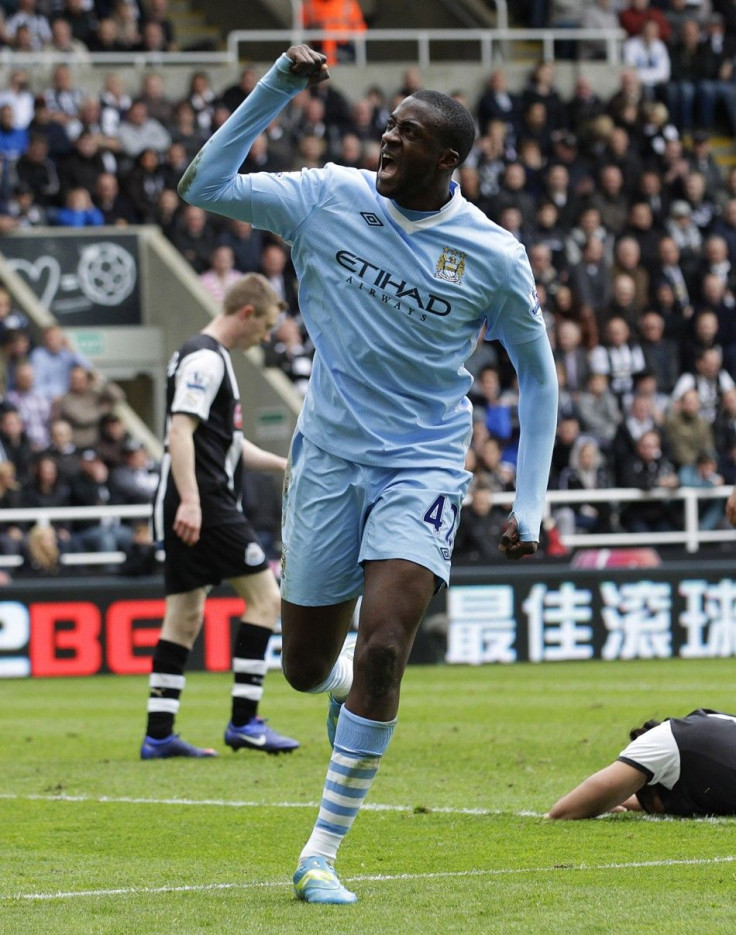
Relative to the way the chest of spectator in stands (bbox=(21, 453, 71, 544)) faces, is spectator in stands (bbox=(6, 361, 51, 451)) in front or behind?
behind

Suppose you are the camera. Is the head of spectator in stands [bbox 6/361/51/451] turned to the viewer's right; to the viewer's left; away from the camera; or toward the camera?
toward the camera

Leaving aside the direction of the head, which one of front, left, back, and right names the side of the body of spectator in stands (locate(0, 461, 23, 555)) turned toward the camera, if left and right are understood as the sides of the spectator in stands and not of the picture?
front

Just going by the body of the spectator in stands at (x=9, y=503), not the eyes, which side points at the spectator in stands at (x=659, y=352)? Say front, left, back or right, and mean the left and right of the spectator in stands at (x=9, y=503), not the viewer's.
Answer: left

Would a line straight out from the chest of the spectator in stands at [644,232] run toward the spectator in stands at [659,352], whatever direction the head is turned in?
yes

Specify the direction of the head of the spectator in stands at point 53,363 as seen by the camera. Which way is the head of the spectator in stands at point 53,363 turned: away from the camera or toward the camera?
toward the camera

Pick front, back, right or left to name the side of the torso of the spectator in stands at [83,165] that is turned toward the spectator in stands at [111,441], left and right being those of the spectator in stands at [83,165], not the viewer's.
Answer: front

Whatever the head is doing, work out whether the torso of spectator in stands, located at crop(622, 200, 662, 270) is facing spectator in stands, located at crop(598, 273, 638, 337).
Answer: yes

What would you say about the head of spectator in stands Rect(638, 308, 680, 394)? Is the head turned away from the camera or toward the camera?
toward the camera

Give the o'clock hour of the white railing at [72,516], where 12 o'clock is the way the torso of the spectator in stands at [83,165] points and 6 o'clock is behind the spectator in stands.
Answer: The white railing is roughly at 12 o'clock from the spectator in stands.

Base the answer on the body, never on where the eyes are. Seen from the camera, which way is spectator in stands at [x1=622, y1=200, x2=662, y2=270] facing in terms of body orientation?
toward the camera

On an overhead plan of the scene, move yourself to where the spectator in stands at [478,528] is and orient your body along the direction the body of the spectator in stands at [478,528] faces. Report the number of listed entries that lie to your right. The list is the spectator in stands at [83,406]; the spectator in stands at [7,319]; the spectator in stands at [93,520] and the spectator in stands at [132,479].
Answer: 4

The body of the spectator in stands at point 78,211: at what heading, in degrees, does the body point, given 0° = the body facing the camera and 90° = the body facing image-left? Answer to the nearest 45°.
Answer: approximately 0°

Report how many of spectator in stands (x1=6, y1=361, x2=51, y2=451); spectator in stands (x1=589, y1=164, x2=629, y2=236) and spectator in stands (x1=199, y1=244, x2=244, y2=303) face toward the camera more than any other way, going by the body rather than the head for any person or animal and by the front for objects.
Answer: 3

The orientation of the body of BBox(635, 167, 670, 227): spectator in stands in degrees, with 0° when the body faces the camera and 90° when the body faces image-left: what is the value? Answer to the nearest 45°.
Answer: approximately 0°
